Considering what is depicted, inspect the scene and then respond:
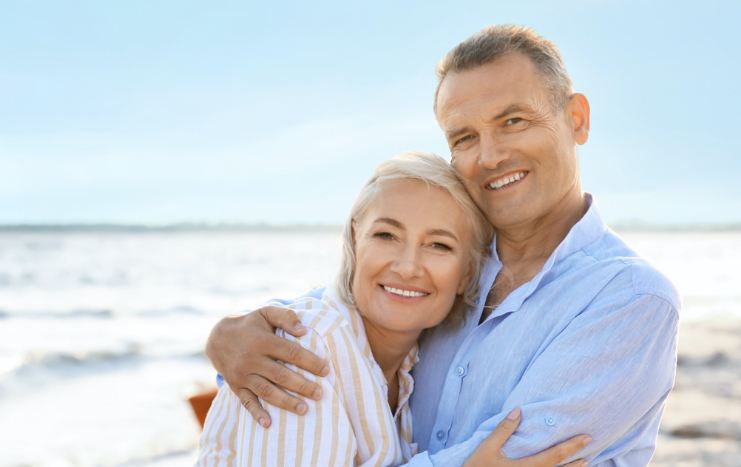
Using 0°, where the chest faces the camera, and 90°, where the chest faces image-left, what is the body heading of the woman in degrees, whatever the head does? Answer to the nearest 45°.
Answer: approximately 315°

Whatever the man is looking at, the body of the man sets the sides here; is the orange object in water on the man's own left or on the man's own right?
on the man's own right

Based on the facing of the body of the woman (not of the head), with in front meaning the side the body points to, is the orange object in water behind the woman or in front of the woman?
behind

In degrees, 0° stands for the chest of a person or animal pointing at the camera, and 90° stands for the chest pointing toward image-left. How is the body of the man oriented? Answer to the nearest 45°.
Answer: approximately 45°
